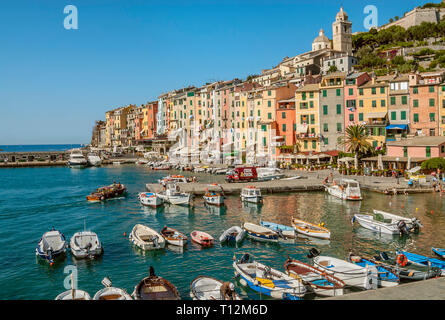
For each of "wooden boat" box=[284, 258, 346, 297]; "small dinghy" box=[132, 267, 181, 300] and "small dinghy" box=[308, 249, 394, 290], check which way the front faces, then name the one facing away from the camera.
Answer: "small dinghy" box=[132, 267, 181, 300]

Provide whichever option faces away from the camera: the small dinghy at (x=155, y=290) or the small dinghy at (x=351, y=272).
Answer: the small dinghy at (x=155, y=290)

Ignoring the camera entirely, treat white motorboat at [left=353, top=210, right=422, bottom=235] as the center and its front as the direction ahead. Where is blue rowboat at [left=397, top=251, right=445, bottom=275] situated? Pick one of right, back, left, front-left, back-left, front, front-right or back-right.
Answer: back-left

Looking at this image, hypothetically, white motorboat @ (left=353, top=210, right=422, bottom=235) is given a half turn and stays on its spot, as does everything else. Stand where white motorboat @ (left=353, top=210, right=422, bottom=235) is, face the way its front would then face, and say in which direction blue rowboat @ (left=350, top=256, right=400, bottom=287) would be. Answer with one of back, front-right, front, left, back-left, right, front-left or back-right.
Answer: front-right

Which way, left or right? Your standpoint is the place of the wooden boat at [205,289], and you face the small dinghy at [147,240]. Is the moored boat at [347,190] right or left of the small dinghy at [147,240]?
right

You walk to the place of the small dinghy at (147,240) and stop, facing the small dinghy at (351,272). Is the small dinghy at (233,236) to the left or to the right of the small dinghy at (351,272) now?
left

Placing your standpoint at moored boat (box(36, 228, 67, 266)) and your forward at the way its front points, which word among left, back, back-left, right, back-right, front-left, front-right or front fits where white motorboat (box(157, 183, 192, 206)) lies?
front-right

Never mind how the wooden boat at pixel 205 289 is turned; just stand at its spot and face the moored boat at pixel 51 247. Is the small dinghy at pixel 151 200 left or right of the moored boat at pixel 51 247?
right

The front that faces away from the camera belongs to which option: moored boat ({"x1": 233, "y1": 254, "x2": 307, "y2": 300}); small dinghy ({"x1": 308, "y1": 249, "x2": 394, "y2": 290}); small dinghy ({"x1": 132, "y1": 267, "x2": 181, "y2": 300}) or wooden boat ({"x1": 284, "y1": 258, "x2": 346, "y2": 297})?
small dinghy ({"x1": 132, "y1": 267, "x2": 181, "y2": 300})
